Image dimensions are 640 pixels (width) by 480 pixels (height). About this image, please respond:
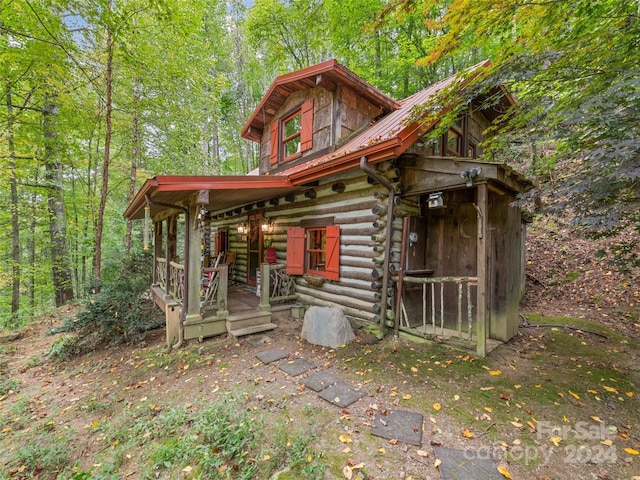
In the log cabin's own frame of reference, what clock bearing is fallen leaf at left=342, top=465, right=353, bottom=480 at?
The fallen leaf is roughly at 11 o'clock from the log cabin.

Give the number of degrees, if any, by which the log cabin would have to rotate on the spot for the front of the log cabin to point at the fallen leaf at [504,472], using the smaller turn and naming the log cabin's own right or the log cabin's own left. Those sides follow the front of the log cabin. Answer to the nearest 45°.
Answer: approximately 45° to the log cabin's own left

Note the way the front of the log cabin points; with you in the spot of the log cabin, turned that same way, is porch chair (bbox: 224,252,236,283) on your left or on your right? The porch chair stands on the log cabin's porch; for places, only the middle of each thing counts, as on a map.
on your right

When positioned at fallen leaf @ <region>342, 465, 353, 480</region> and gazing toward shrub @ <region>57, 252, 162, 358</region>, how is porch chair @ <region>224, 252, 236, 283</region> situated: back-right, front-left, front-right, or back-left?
front-right

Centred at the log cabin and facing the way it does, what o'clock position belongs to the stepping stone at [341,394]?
The stepping stone is roughly at 11 o'clock from the log cabin.

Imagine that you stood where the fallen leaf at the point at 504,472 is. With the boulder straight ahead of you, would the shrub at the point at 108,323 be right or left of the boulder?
left

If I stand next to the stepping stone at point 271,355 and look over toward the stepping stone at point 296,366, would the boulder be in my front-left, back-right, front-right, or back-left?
front-left

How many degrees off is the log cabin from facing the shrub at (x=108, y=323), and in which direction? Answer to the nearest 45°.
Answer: approximately 45° to its right

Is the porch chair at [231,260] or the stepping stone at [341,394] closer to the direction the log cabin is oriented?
the stepping stone

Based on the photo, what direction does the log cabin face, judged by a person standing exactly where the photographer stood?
facing the viewer and to the left of the viewer

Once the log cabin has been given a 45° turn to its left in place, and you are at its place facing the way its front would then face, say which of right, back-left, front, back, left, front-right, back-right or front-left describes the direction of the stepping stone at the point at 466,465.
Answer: front
